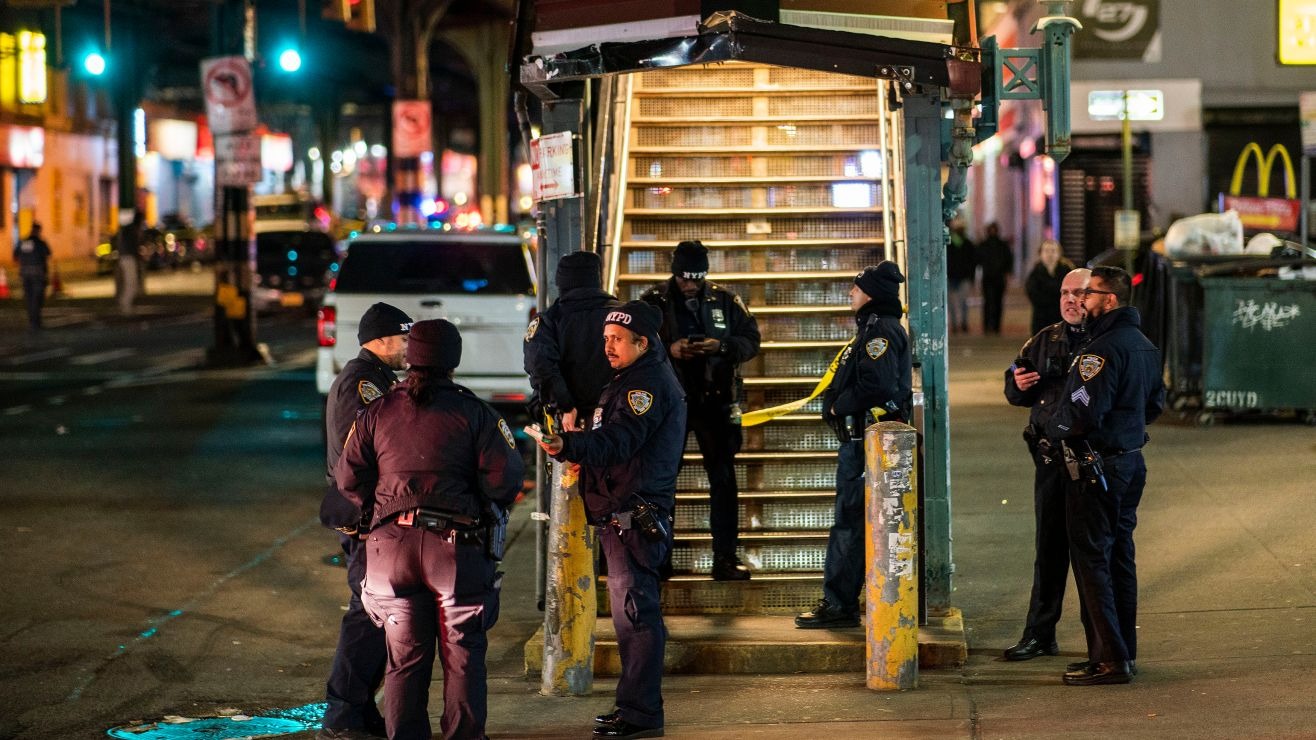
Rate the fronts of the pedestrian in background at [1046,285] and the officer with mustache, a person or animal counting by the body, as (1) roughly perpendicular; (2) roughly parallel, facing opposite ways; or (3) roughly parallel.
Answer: roughly perpendicular

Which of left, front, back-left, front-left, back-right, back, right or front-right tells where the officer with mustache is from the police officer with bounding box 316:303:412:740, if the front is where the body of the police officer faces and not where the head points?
front

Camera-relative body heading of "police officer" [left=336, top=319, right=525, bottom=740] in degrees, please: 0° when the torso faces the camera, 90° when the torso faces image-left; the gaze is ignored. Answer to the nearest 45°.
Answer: approximately 180°

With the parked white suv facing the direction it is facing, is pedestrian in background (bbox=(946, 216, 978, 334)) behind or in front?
in front

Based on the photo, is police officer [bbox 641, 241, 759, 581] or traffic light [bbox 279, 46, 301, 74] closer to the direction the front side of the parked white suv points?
the traffic light

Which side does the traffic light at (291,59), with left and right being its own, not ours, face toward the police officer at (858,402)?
front

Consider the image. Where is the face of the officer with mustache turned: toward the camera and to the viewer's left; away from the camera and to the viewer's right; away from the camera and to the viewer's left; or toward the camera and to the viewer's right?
toward the camera and to the viewer's left

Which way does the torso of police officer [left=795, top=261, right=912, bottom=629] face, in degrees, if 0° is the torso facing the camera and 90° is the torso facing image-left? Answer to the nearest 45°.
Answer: approximately 90°

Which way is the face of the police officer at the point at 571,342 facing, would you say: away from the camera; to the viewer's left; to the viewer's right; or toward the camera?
away from the camera

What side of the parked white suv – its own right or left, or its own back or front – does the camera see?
back

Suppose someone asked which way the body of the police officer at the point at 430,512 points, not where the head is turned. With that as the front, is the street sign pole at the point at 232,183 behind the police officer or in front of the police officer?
in front

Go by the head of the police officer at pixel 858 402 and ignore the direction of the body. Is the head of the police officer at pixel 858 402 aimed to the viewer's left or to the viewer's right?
to the viewer's left

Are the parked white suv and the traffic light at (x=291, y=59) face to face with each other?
yes
